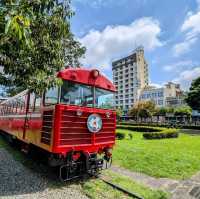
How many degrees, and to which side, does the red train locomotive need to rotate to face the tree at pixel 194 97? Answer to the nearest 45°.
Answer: approximately 90° to its left

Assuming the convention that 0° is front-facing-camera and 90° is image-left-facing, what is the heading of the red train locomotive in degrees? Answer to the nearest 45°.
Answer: approximately 315°
